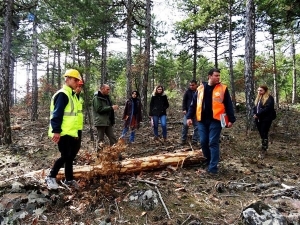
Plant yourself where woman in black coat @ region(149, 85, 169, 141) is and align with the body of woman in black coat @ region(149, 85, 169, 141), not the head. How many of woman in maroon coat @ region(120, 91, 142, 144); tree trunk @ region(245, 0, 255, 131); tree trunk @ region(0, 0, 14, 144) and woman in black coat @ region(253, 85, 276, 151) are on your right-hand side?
2

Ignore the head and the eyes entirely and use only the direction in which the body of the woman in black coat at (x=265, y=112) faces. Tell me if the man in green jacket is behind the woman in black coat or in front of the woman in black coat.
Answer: in front

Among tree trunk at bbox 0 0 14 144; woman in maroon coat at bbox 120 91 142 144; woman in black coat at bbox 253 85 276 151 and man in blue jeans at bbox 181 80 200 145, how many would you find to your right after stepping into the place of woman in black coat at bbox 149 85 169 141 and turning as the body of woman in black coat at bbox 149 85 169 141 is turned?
2

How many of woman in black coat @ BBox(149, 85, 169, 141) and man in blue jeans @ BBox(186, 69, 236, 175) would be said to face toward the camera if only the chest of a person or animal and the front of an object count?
2

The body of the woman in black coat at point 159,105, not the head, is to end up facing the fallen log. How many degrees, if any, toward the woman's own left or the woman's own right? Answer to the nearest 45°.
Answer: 0° — they already face it

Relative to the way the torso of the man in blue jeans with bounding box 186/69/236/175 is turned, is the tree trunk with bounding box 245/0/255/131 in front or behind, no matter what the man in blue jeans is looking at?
behind

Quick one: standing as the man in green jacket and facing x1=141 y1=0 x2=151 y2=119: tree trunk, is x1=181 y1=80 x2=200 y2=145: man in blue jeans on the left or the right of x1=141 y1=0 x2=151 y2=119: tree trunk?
right

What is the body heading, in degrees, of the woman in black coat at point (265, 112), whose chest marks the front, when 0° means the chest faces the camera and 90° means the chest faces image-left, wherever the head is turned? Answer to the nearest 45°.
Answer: approximately 45°

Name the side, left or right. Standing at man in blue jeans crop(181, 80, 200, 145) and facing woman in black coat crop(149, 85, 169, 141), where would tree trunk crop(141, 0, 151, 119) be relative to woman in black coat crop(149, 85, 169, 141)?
right

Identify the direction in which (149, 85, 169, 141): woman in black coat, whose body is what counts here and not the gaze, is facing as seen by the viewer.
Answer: toward the camera

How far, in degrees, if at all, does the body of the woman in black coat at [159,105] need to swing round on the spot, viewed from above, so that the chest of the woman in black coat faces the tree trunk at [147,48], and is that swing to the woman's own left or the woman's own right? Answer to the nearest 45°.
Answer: approximately 180°

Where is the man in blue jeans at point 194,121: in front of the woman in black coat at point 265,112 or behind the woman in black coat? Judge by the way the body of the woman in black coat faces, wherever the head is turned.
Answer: in front

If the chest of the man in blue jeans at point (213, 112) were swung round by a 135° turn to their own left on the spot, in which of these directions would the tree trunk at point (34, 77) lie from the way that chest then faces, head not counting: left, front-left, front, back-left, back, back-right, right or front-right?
left

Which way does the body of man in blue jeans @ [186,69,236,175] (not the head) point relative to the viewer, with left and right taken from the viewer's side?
facing the viewer
